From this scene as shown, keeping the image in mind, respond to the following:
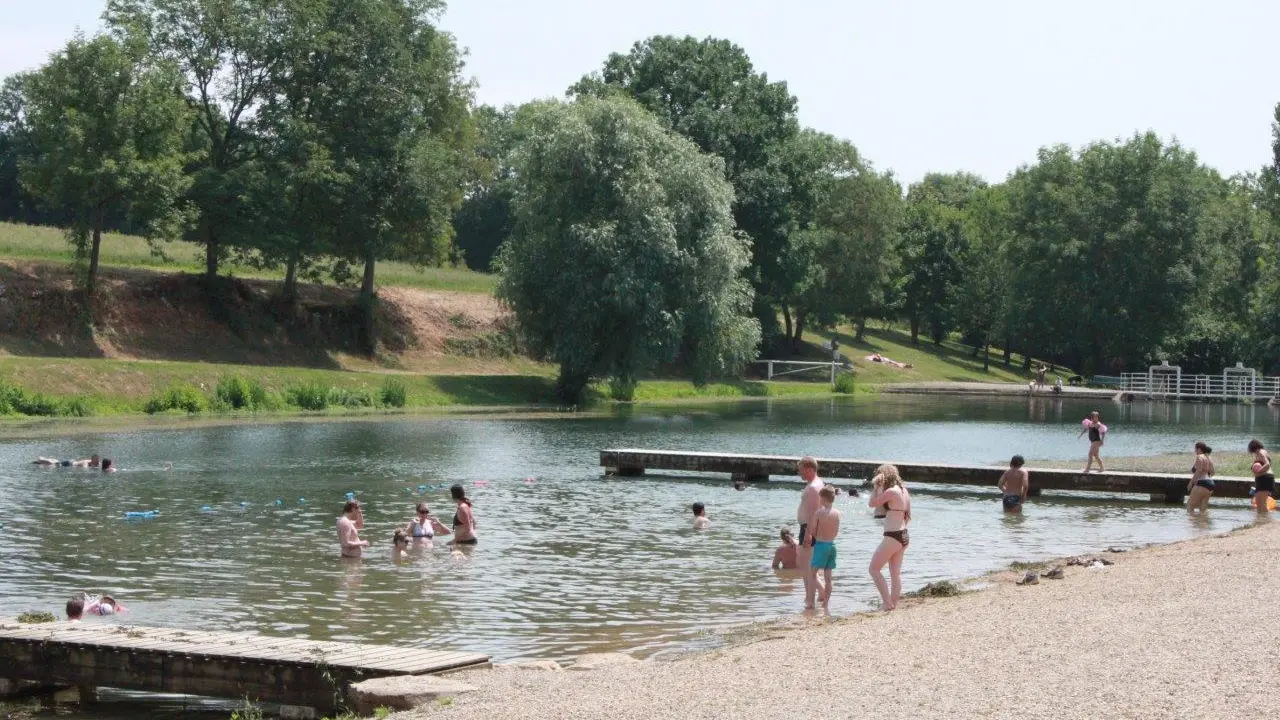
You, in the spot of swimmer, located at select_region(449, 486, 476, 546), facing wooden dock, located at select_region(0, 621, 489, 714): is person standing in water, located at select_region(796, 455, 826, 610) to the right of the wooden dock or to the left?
left

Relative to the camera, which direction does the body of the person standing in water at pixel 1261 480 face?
to the viewer's left

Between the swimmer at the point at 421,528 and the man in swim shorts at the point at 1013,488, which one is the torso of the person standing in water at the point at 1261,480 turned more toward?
the man in swim shorts
